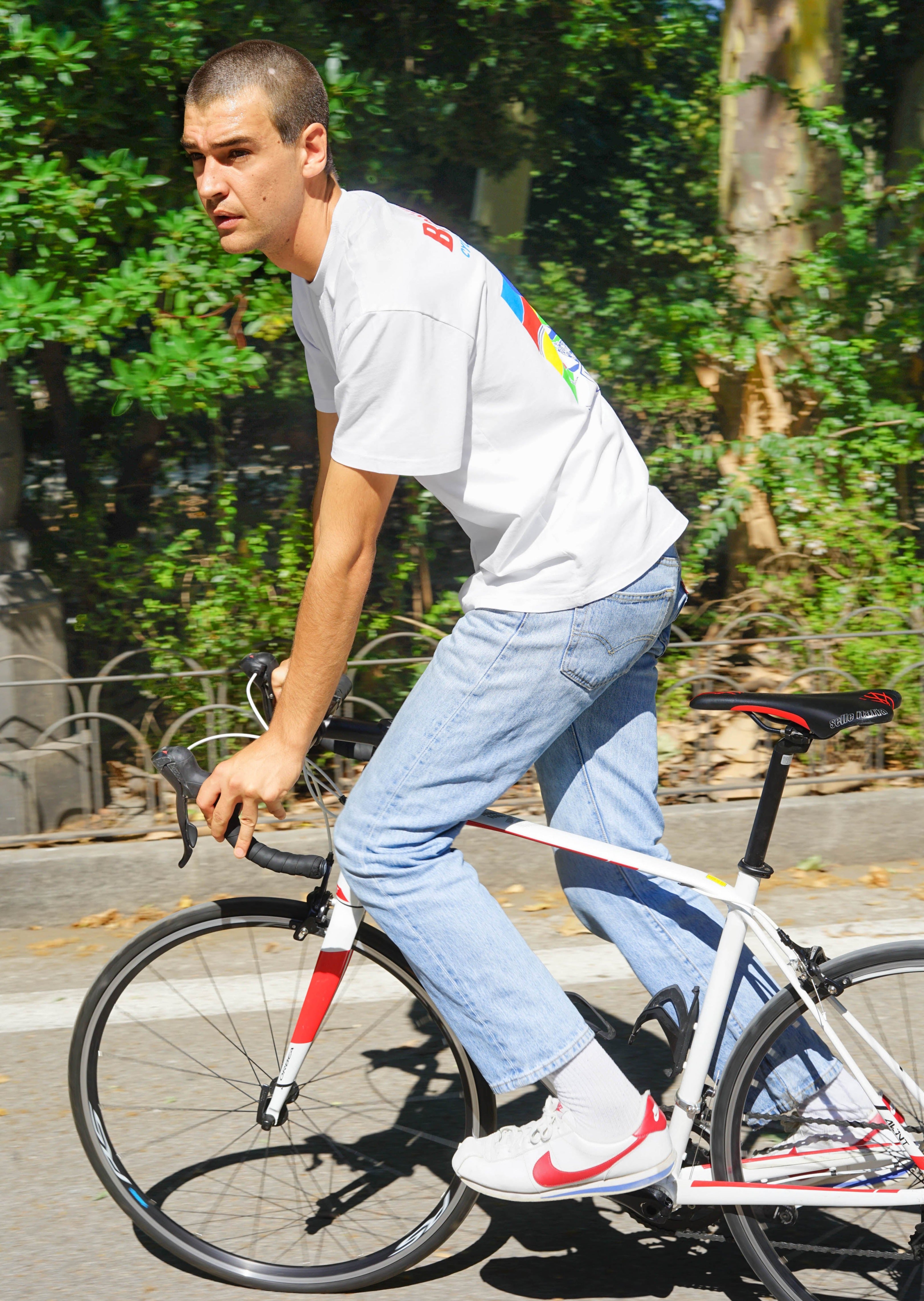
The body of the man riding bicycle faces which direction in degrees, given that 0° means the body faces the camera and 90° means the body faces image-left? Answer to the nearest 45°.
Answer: approximately 90°

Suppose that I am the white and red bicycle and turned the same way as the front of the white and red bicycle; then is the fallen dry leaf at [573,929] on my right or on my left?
on my right

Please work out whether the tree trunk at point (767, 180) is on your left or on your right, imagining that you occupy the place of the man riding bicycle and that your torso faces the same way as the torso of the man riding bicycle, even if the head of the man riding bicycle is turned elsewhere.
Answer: on your right

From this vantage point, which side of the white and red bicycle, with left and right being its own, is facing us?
left

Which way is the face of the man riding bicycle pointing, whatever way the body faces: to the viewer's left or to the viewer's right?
to the viewer's left

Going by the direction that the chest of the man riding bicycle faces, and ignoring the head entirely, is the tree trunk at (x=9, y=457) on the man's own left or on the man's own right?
on the man's own right

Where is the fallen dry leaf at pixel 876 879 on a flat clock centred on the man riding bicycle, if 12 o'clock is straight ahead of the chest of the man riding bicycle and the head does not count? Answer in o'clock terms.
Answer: The fallen dry leaf is roughly at 4 o'clock from the man riding bicycle.
